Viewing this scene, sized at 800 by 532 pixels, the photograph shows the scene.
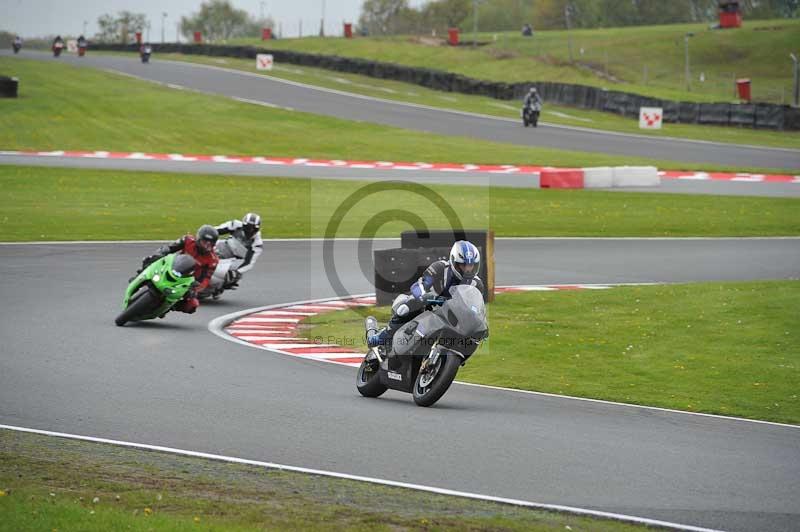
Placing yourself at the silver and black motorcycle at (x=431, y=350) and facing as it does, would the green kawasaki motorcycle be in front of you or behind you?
behind

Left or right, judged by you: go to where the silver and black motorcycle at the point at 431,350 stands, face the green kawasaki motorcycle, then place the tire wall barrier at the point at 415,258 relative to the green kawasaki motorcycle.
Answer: right

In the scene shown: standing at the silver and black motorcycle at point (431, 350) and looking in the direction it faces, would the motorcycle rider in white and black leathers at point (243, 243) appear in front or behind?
behind

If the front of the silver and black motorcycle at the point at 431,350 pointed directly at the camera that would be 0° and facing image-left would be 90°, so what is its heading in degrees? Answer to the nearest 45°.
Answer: approximately 315°

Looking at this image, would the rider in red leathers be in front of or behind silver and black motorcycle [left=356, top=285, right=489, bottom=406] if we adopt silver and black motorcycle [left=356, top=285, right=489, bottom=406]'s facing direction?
behind

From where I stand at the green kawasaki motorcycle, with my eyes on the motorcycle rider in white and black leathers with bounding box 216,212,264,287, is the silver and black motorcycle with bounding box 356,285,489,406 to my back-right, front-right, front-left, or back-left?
back-right

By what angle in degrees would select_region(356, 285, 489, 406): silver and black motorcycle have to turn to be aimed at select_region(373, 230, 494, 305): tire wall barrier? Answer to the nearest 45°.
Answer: approximately 135° to its left

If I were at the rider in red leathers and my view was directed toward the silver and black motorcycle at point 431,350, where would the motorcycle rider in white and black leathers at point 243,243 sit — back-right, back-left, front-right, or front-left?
back-left
